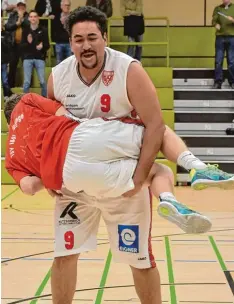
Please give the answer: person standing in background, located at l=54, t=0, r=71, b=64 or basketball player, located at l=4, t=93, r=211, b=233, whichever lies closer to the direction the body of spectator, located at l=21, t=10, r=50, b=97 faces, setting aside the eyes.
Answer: the basketball player

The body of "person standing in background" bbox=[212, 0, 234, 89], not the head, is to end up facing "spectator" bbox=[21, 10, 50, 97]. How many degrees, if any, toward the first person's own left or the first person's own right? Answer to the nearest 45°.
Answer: approximately 90° to the first person's own right

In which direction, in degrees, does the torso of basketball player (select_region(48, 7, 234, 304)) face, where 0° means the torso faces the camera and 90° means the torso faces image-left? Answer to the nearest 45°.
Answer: approximately 0°

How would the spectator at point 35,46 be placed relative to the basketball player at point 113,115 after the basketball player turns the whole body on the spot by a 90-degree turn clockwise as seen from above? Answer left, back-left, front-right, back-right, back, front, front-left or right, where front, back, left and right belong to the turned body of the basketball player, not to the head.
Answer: right

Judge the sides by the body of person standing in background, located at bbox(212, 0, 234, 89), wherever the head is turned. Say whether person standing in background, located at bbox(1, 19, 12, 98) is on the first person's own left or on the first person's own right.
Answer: on the first person's own right

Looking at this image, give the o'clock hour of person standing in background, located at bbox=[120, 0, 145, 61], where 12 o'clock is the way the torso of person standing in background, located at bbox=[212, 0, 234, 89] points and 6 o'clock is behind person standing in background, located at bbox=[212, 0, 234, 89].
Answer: person standing in background, located at bbox=[120, 0, 145, 61] is roughly at 3 o'clock from person standing in background, located at bbox=[212, 0, 234, 89].

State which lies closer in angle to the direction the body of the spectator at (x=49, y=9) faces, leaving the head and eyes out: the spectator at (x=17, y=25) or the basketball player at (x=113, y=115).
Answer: the basketball player

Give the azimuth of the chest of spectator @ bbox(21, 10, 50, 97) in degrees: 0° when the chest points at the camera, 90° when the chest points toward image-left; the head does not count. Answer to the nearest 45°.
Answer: approximately 0°

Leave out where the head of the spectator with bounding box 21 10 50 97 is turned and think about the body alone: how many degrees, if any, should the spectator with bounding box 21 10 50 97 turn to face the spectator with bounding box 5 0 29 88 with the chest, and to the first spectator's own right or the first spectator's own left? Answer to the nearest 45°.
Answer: approximately 135° to the first spectator's own right

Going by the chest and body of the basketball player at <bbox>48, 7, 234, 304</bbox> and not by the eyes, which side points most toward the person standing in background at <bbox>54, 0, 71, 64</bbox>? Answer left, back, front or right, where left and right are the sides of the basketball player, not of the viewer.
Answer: back

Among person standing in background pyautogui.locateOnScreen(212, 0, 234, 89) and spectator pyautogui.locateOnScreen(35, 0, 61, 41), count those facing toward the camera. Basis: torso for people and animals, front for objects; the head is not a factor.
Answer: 2
